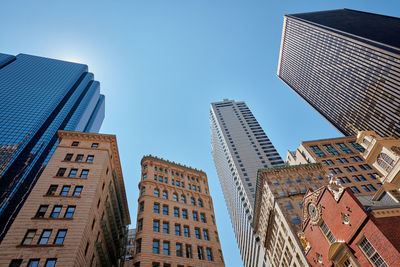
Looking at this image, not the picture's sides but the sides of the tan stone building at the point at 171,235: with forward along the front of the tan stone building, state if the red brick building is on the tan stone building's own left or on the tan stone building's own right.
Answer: on the tan stone building's own left

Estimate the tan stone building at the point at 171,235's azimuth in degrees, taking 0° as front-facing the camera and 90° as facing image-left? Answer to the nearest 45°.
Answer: approximately 0°

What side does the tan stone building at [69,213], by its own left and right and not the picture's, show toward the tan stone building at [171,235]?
left

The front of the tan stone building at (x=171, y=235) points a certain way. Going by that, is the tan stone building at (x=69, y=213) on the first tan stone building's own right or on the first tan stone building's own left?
on the first tan stone building's own right

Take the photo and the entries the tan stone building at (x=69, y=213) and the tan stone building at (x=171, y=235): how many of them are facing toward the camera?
2
